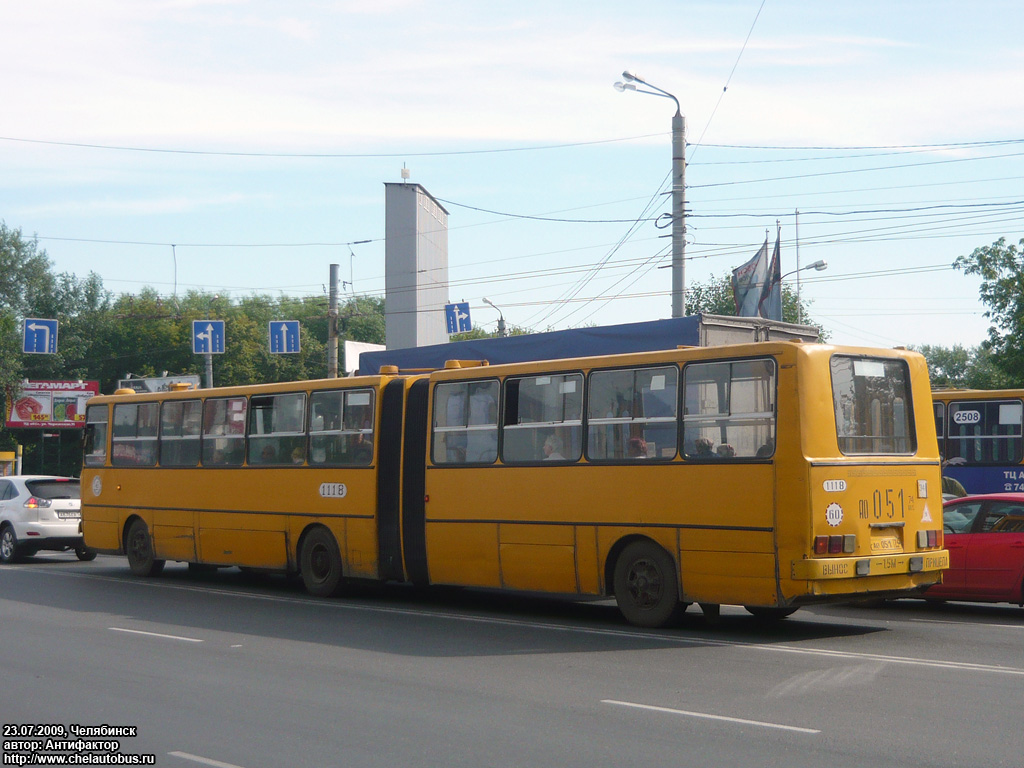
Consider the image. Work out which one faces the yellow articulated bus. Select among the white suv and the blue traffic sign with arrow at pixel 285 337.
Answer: the blue traffic sign with arrow

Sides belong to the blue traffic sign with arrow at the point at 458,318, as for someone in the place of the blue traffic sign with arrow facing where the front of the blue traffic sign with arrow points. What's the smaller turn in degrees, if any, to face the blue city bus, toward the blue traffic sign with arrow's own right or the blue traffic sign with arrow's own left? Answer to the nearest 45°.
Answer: approximately 45° to the blue traffic sign with arrow's own left

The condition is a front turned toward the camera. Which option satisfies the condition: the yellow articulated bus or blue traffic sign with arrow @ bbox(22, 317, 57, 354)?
the blue traffic sign with arrow

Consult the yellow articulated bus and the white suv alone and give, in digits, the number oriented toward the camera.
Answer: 0

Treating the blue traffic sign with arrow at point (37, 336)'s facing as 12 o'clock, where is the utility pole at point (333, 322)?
The utility pole is roughly at 10 o'clock from the blue traffic sign with arrow.

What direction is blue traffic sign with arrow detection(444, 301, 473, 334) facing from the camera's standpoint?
toward the camera

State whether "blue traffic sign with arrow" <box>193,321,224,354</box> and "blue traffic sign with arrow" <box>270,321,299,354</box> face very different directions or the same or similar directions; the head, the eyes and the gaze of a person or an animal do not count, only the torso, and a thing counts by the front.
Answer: same or similar directions

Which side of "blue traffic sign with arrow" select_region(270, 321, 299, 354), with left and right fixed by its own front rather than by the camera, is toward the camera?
front

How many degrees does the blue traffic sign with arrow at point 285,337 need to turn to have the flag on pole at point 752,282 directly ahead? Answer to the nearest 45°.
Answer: approximately 45° to its left

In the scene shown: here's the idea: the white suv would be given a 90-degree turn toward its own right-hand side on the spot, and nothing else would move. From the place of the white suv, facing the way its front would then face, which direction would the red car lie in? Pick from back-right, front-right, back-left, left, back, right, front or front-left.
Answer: right

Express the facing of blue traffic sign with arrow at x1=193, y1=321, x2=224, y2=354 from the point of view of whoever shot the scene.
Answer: facing the viewer

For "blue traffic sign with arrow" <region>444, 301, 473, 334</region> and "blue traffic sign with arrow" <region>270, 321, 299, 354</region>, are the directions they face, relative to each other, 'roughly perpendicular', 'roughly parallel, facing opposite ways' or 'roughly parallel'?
roughly parallel

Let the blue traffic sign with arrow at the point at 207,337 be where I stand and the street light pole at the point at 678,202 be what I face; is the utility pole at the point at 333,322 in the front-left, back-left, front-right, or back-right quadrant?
front-left

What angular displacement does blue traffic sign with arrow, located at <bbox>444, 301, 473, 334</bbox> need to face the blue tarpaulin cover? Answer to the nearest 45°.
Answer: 0° — it already faces it

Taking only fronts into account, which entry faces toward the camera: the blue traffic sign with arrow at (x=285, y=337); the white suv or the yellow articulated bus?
the blue traffic sign with arrow

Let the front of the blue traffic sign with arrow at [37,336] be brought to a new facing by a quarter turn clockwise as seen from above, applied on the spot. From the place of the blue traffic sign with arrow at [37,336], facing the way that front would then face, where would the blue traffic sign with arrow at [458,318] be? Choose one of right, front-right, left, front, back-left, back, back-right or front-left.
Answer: back

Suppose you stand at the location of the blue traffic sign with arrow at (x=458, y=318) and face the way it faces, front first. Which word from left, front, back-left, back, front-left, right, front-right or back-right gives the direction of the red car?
front

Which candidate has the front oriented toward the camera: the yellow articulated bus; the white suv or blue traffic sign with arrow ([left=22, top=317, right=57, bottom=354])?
the blue traffic sign with arrow
